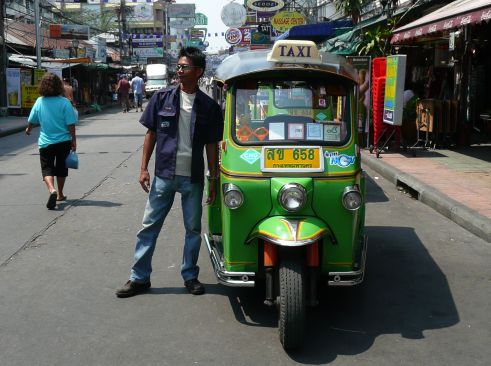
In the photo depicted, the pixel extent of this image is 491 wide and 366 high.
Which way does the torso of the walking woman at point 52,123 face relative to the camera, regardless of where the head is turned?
away from the camera

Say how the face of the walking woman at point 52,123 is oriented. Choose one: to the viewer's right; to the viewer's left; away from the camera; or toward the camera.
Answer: away from the camera

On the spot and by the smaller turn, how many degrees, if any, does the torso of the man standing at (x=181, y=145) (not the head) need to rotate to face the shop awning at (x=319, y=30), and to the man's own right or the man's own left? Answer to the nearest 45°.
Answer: approximately 180°

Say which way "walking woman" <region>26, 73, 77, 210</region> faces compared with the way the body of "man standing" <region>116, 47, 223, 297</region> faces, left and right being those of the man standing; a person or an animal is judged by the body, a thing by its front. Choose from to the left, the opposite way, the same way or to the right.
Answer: the opposite way

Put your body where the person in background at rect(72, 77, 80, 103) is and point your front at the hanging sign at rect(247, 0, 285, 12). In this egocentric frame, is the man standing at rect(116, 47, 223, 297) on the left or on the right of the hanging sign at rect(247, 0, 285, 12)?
right

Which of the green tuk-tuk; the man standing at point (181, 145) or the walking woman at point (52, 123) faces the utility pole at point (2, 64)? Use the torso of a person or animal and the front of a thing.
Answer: the walking woman

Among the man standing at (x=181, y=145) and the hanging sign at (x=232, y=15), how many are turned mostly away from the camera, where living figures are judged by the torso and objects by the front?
0

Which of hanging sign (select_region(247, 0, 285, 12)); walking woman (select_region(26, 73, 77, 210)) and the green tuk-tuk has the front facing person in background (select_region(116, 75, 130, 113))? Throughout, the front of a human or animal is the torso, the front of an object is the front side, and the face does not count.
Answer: the walking woman

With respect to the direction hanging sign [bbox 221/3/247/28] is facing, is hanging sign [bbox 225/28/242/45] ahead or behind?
behind

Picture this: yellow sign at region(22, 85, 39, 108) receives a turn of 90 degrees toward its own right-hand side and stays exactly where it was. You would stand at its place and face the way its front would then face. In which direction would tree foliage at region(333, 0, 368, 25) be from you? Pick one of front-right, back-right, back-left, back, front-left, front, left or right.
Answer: back-left

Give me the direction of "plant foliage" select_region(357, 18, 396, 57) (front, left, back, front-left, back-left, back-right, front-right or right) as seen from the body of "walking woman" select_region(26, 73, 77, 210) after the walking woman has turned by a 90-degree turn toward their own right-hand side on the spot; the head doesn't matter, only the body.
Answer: front-left

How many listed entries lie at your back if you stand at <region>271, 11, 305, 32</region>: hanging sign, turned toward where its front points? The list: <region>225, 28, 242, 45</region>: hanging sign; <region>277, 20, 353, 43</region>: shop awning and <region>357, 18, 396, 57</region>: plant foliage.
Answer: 1

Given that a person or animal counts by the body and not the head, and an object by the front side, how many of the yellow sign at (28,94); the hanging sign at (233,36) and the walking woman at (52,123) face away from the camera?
1

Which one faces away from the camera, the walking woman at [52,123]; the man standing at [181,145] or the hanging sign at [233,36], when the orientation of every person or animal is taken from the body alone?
the walking woman
